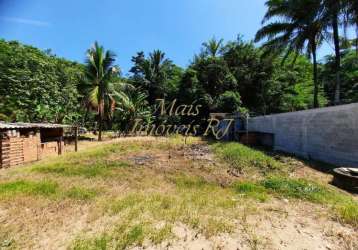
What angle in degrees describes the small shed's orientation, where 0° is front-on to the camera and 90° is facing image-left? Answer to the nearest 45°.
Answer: approximately 315°

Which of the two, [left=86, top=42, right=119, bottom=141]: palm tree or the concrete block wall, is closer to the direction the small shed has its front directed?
the concrete block wall

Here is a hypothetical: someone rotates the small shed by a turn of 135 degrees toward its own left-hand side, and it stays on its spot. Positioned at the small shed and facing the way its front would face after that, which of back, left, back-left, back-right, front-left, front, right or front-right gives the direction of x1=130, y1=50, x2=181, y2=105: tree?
front-right

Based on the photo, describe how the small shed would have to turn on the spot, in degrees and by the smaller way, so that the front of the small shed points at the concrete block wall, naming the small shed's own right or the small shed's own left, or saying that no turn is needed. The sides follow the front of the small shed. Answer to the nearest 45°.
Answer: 0° — it already faces it

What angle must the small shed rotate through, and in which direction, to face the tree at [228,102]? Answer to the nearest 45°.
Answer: approximately 45° to its left
